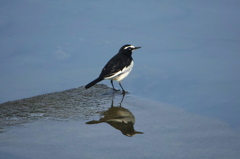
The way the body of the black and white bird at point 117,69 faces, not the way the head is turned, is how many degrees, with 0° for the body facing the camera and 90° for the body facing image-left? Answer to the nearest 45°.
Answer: approximately 270°
